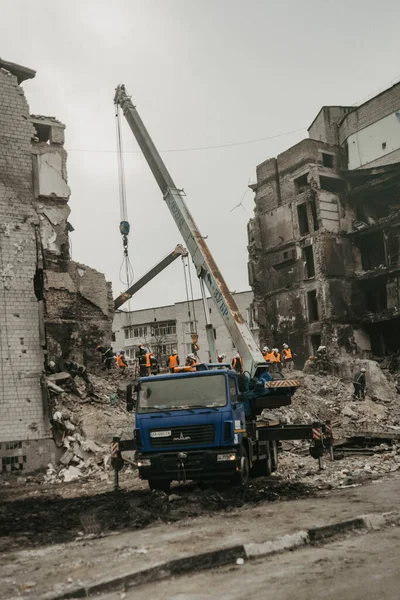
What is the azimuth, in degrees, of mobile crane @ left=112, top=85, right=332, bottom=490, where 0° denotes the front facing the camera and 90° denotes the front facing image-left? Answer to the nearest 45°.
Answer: approximately 0°

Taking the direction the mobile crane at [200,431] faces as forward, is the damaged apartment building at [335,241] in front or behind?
behind

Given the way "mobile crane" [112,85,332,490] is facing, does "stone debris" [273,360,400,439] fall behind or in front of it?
behind

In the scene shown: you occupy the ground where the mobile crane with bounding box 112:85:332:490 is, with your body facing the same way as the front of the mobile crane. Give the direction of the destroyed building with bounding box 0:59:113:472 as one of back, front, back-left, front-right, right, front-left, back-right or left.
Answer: back-right
